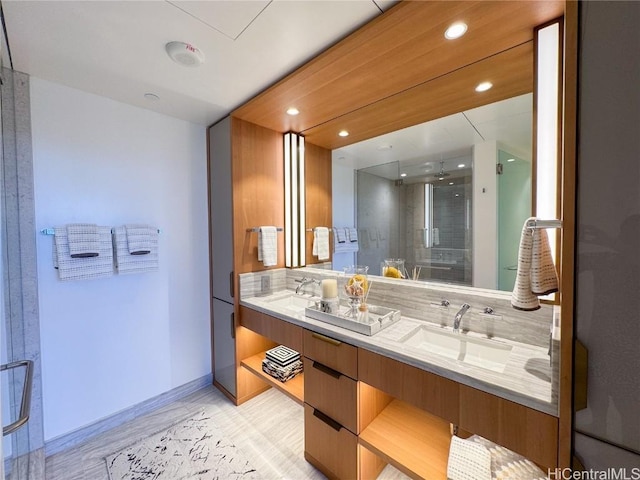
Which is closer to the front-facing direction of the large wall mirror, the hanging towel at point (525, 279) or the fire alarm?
the fire alarm

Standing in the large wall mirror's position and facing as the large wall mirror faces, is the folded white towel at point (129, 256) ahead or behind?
ahead

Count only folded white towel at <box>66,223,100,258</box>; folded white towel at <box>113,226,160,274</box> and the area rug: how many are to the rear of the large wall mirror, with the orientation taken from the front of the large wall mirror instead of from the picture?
0

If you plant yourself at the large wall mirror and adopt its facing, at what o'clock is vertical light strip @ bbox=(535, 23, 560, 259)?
The vertical light strip is roughly at 9 o'clock from the large wall mirror.

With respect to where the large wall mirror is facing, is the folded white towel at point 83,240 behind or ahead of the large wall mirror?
ahead

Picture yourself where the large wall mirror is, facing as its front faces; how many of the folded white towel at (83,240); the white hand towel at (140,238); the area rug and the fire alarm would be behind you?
0

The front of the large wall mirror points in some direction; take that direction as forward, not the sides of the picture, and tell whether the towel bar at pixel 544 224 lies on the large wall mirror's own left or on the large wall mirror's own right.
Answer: on the large wall mirror's own left

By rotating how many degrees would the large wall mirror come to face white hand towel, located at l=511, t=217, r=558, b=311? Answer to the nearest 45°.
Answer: approximately 45° to its left

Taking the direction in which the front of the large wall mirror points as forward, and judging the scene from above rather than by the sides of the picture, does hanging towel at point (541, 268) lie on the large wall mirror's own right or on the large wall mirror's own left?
on the large wall mirror's own left
